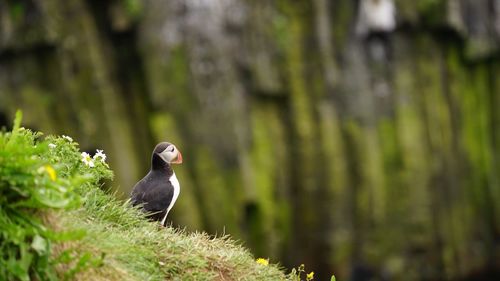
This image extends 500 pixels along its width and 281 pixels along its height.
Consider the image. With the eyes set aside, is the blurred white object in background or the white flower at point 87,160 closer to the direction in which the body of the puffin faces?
the blurred white object in background

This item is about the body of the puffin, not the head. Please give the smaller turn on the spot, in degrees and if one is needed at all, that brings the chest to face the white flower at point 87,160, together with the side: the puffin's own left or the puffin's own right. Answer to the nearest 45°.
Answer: approximately 135° to the puffin's own right

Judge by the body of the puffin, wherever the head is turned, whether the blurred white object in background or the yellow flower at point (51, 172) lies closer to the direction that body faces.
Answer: the blurred white object in background

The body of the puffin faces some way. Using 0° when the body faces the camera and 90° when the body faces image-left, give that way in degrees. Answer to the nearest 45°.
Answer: approximately 270°

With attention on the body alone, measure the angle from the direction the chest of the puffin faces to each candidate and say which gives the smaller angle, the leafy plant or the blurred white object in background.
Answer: the blurred white object in background
